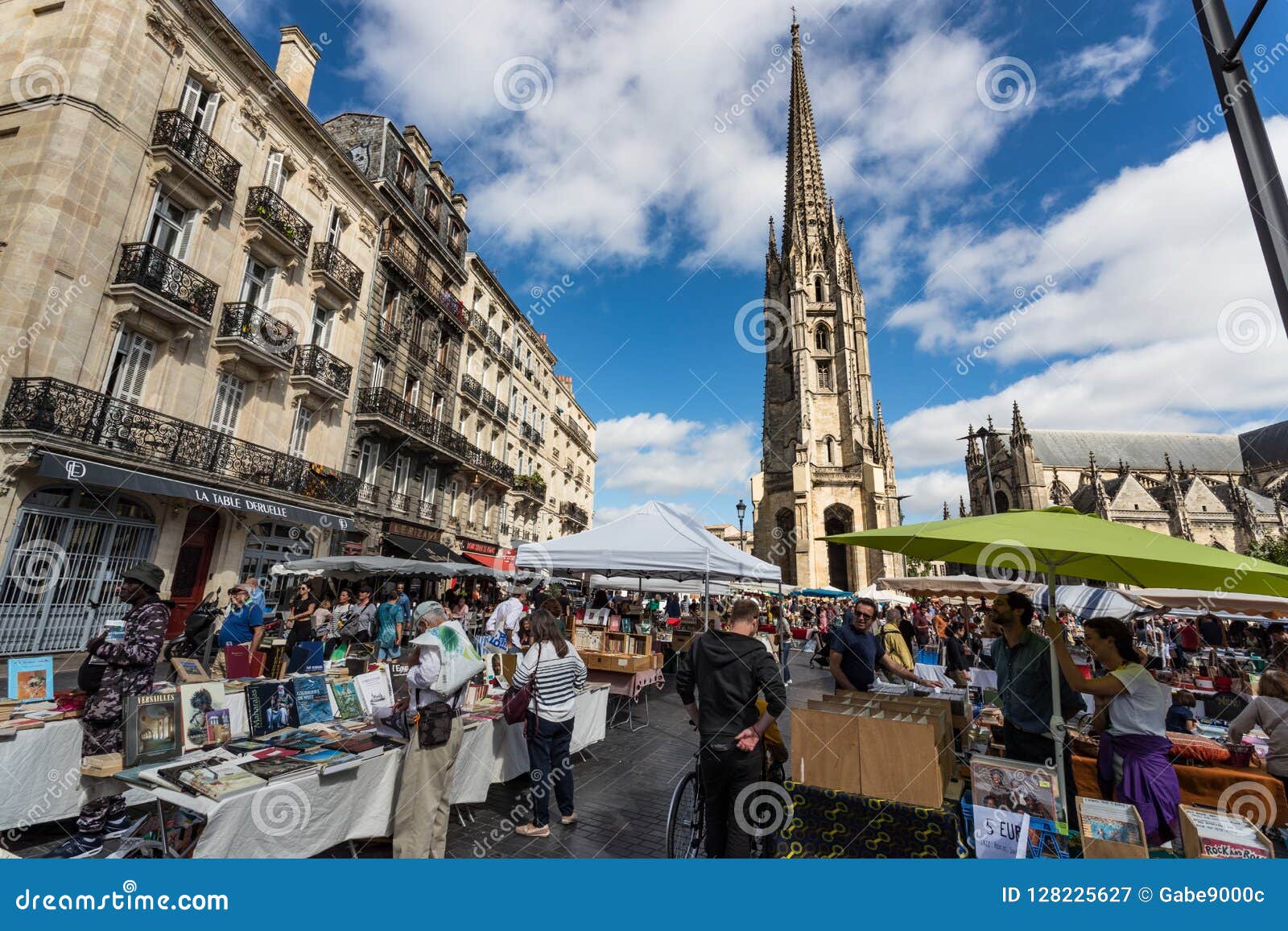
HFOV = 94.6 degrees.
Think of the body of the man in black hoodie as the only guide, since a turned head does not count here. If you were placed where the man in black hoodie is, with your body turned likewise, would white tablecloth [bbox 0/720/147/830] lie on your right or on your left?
on your left

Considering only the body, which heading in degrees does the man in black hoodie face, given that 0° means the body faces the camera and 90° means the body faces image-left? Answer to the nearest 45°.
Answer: approximately 180°

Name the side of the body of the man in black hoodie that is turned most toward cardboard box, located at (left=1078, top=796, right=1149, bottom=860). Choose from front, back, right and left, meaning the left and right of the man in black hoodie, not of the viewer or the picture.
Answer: right

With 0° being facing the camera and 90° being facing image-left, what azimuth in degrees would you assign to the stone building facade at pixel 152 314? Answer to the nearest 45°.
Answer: approximately 315°

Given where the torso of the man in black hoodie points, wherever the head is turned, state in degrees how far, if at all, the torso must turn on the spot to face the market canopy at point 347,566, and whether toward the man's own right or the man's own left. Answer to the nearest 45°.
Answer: approximately 45° to the man's own left

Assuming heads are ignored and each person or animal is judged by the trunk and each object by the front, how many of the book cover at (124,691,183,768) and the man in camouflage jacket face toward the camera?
1

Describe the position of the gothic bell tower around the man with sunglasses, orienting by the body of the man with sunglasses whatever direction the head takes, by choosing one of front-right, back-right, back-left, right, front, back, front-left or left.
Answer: back-left

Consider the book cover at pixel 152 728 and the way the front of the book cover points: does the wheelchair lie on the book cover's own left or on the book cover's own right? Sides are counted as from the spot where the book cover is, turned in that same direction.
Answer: on the book cover's own left
